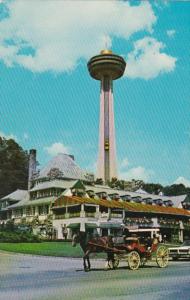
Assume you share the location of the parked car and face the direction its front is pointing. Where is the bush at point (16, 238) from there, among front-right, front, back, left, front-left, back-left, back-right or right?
front-right

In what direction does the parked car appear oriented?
to the viewer's left
